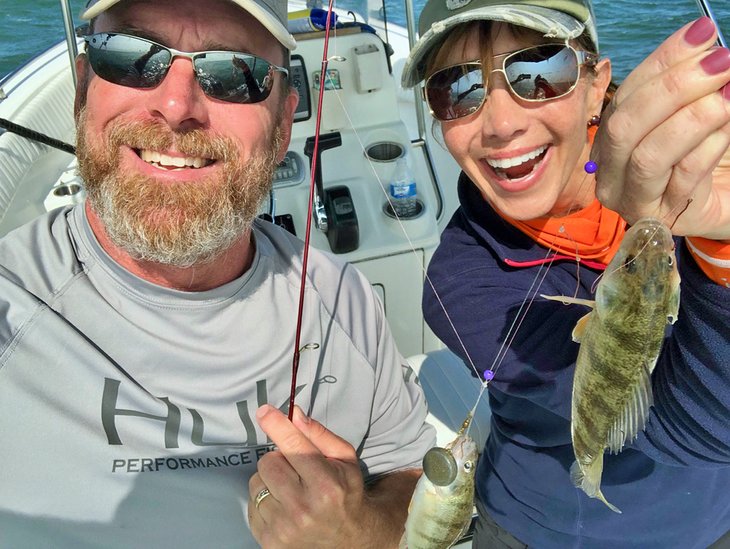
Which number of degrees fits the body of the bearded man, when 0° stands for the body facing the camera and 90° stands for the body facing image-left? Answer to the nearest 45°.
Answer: approximately 0°

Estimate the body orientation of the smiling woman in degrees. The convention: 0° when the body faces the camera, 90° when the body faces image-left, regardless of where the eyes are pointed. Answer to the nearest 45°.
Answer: approximately 0°

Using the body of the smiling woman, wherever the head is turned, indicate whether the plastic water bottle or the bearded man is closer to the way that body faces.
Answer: the bearded man

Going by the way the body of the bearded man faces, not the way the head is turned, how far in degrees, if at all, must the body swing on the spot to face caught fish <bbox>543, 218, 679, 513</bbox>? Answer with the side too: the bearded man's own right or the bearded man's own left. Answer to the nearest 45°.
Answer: approximately 45° to the bearded man's own left

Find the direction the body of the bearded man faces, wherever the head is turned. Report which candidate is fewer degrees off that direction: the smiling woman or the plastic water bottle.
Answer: the smiling woman
